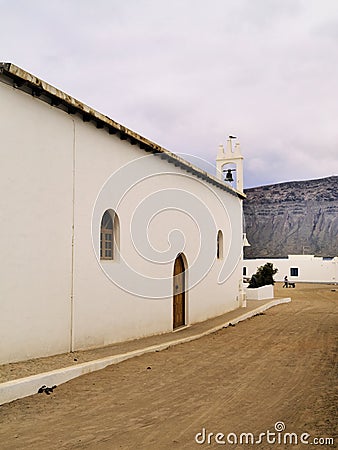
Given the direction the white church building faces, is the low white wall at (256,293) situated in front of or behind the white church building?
in front
